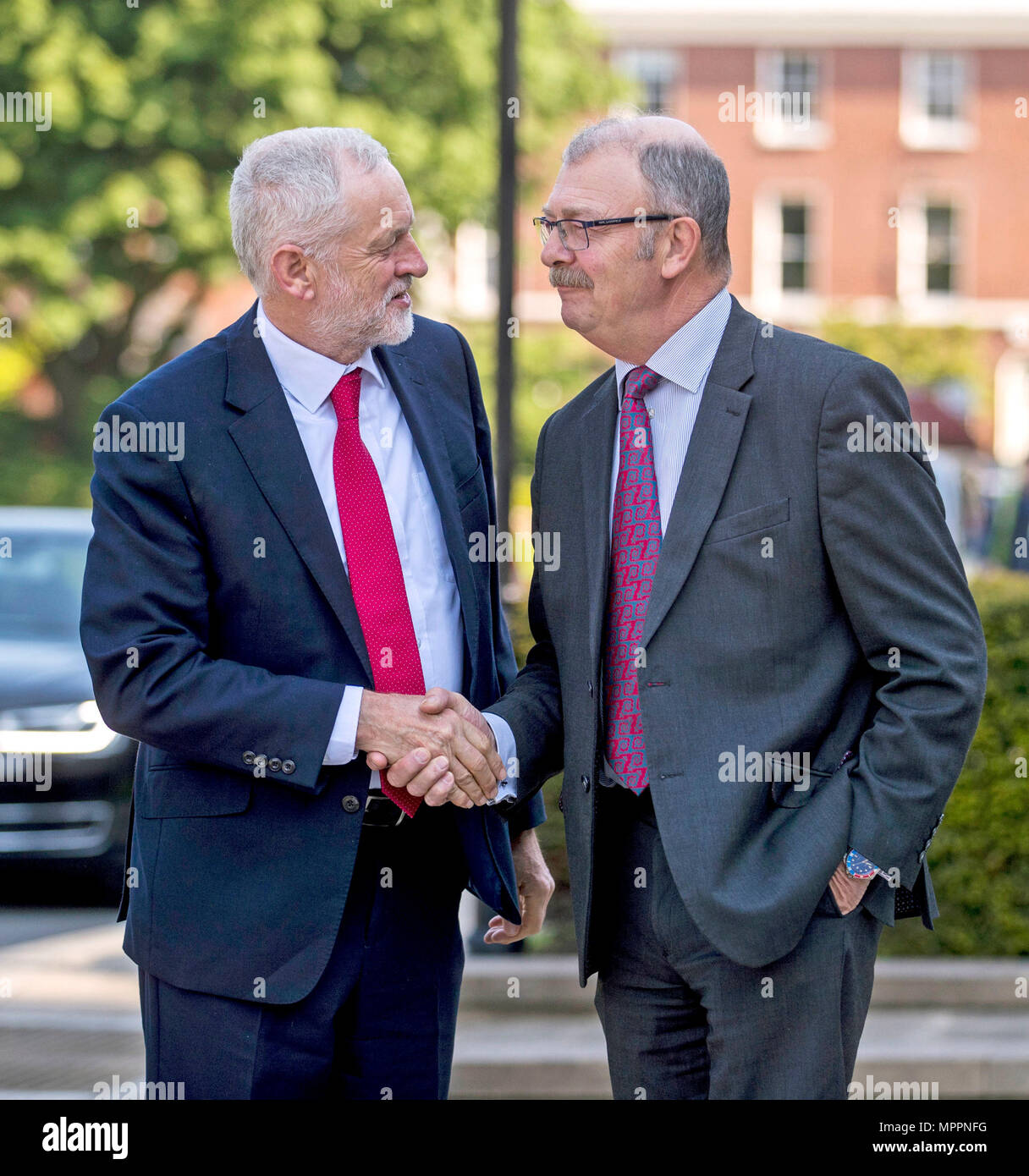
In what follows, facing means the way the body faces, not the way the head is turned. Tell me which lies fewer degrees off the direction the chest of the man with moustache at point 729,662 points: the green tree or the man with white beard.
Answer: the man with white beard

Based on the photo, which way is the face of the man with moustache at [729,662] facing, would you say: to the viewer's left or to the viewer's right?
to the viewer's left

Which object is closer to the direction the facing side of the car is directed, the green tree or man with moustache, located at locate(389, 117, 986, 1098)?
the man with moustache

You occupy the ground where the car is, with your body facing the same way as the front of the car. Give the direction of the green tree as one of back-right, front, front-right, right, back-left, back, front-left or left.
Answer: back

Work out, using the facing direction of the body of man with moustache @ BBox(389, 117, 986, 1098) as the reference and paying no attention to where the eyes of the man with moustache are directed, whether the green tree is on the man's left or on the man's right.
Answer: on the man's right

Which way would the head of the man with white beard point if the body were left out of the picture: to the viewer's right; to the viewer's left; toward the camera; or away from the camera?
to the viewer's right

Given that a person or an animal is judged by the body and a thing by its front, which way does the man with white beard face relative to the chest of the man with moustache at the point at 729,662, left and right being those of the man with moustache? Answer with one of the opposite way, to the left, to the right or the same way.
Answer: to the left

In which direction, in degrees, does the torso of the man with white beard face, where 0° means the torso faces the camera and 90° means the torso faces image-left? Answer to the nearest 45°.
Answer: approximately 315°

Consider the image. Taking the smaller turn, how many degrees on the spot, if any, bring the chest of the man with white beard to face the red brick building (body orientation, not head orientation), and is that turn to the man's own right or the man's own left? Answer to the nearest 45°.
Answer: approximately 135° to the man's own left

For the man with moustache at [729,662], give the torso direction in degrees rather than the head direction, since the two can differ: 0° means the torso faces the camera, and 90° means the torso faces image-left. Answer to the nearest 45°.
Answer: approximately 45°

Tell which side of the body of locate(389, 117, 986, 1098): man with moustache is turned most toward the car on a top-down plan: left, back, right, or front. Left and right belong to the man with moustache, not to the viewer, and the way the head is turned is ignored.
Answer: right
